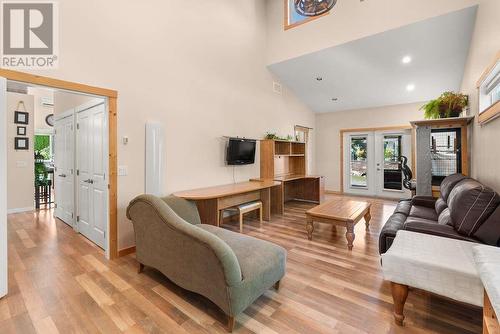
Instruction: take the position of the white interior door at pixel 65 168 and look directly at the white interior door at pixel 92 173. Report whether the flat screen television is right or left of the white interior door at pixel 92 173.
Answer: left

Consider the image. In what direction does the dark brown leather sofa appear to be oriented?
to the viewer's left

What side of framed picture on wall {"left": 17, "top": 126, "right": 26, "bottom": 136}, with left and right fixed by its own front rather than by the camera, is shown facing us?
front

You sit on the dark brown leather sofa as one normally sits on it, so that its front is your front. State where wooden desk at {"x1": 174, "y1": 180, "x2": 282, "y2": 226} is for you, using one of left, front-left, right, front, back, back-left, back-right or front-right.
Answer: front

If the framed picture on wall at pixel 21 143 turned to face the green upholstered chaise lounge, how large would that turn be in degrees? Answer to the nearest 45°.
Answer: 0° — it already faces it

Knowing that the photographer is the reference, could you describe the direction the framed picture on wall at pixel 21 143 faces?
facing the viewer

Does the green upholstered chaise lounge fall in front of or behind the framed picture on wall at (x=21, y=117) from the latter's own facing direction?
in front

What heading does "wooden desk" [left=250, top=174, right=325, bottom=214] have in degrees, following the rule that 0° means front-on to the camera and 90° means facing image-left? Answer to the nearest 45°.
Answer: approximately 315°

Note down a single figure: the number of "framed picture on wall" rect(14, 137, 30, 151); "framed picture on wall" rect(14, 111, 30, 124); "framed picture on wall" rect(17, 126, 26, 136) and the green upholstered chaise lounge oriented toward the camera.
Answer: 3

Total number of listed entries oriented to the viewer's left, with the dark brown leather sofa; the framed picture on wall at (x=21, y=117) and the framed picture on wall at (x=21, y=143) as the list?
1

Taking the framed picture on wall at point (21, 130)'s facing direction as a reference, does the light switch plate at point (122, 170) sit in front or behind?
in front

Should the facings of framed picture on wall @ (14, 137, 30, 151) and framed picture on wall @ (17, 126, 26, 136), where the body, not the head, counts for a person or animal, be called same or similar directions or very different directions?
same or similar directions
